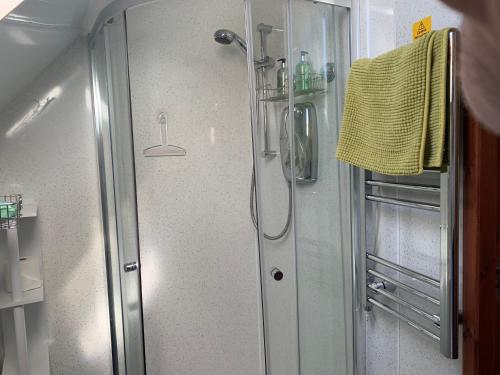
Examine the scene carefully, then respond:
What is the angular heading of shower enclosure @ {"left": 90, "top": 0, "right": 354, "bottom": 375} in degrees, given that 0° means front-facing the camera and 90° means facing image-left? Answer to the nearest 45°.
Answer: approximately 0°

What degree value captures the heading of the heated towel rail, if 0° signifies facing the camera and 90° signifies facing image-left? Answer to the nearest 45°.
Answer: approximately 45°

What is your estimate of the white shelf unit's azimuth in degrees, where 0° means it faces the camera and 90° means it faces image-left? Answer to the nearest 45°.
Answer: approximately 315°

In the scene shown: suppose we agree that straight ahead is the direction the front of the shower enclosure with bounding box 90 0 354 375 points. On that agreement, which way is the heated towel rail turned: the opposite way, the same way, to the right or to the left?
to the right

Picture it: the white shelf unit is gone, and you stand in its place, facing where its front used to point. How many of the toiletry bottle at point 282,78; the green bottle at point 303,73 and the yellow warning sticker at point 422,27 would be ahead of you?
3

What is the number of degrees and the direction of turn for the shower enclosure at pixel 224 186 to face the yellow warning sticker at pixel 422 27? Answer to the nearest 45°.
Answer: approximately 45° to its left
